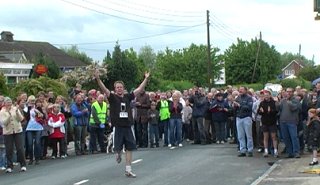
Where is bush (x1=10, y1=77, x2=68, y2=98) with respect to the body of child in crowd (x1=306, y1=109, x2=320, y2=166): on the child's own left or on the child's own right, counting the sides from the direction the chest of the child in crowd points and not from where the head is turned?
on the child's own right

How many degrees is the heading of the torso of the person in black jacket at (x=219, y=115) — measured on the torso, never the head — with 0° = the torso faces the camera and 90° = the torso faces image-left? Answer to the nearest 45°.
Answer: approximately 0°

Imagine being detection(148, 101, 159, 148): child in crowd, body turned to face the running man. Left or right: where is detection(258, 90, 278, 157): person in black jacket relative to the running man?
left

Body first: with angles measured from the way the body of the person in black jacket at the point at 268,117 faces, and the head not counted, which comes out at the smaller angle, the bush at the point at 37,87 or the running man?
the running man

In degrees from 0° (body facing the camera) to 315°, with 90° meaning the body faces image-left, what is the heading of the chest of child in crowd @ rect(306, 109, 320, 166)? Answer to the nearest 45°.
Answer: approximately 45°

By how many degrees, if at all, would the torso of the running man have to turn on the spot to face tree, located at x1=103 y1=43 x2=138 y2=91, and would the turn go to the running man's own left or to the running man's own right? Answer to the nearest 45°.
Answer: approximately 180°

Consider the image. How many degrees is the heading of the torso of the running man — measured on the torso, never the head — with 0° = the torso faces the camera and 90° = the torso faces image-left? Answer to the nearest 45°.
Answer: approximately 0°
